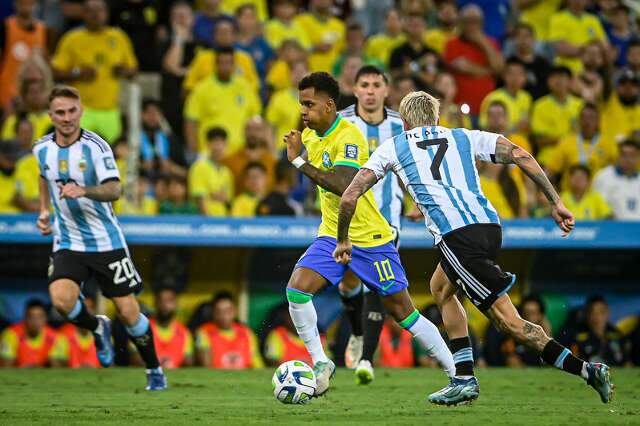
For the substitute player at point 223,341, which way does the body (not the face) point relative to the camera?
toward the camera

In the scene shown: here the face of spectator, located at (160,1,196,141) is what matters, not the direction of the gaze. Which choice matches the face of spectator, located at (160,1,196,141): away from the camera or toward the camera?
toward the camera

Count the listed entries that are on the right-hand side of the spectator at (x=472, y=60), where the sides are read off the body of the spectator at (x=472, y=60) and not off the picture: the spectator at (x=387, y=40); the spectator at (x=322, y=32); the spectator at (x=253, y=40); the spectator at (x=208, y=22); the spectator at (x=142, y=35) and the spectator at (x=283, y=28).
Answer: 6

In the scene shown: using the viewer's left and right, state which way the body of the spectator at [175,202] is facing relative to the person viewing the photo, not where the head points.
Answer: facing the viewer

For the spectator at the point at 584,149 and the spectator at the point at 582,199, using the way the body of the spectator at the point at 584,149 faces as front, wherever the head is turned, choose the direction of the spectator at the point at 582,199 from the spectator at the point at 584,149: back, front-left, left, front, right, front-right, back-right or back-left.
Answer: front

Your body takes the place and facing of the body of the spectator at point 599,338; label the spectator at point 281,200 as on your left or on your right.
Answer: on your right

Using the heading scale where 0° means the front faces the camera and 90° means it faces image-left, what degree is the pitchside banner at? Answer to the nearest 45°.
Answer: approximately 0°

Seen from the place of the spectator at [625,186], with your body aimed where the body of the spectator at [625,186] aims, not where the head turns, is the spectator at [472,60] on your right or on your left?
on your right

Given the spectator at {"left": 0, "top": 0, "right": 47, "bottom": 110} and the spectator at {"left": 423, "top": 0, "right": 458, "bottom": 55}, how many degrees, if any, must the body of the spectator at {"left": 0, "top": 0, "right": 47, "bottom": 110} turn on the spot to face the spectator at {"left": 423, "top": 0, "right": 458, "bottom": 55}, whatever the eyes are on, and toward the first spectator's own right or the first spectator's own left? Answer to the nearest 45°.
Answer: approximately 90° to the first spectator's own left

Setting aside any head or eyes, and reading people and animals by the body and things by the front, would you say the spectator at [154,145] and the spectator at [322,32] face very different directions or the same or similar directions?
same or similar directions

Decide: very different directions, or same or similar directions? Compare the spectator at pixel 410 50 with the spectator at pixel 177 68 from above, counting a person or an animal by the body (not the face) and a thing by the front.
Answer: same or similar directions

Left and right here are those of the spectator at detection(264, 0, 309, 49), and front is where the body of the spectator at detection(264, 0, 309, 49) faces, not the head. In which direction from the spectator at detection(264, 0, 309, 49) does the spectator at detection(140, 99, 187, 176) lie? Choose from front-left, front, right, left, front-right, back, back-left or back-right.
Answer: front-right

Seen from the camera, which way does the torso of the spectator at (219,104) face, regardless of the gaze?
toward the camera

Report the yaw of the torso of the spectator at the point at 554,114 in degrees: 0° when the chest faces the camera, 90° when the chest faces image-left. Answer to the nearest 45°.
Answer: approximately 0°
